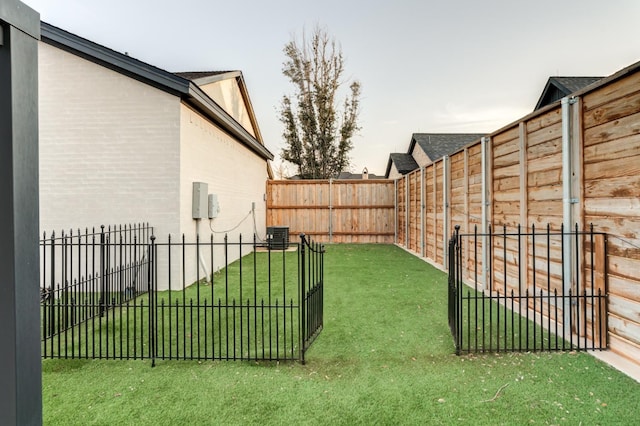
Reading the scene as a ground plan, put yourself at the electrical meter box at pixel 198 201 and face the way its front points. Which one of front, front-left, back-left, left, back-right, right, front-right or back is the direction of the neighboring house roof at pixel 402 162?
left

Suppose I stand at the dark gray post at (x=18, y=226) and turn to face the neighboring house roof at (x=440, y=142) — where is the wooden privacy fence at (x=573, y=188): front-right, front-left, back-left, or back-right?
front-right

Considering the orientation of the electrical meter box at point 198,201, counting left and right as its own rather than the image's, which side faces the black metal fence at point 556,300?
front

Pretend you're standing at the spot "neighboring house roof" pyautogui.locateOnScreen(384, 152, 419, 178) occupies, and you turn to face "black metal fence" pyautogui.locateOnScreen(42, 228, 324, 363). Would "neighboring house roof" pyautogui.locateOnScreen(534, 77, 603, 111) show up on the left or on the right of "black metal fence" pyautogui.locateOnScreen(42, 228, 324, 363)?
left

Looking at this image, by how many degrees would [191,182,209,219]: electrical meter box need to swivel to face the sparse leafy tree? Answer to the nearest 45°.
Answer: approximately 90° to its left

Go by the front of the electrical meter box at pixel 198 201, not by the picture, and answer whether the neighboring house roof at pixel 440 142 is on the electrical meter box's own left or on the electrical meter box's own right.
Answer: on the electrical meter box's own left

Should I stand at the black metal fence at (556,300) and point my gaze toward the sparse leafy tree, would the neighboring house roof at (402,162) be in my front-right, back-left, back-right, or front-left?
front-right

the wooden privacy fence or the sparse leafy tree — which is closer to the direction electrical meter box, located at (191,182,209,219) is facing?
the wooden privacy fence

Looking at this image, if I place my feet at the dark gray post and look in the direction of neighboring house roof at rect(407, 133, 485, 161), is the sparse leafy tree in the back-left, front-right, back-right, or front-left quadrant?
front-left

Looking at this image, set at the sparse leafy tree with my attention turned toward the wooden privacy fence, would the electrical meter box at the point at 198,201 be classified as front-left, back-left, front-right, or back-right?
front-right

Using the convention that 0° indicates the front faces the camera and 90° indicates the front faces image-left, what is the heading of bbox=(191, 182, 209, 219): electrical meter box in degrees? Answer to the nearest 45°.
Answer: approximately 315°

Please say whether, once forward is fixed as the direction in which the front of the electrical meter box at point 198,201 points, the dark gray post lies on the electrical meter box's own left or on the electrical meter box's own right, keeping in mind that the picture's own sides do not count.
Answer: on the electrical meter box's own right

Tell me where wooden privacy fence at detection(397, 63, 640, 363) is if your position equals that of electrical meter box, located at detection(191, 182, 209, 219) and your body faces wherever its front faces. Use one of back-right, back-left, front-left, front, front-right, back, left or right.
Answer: front
